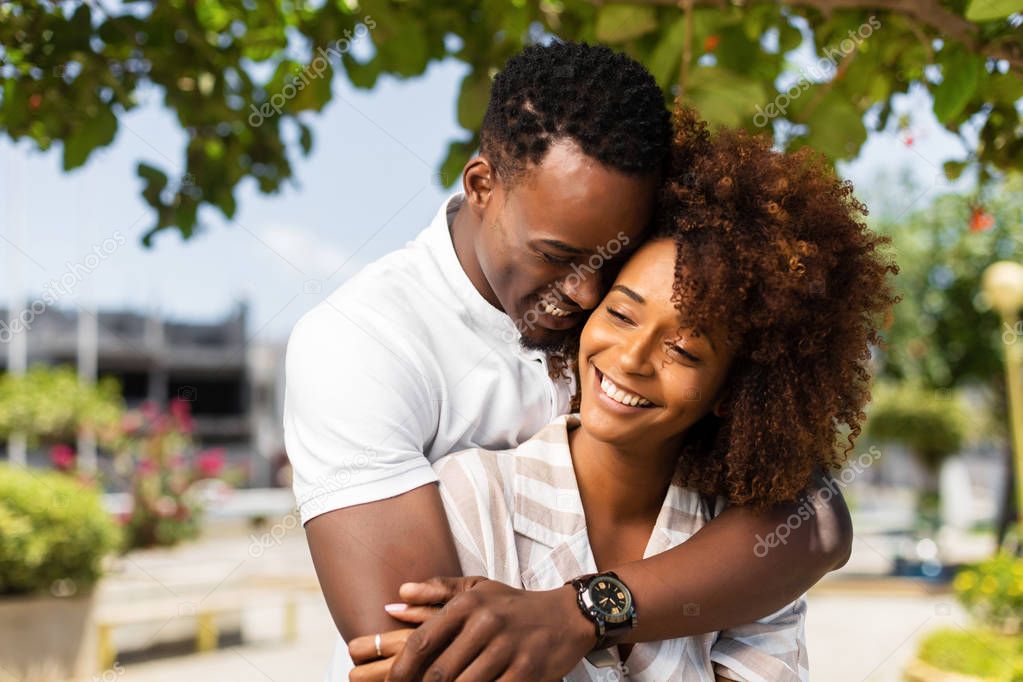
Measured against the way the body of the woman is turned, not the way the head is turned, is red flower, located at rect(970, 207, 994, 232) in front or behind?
behind

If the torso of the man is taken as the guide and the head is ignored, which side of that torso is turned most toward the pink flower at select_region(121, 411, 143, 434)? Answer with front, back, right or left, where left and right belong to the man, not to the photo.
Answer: back

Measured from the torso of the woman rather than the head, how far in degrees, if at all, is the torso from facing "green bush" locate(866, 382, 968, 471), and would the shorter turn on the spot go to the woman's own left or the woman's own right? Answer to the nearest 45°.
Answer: approximately 180°

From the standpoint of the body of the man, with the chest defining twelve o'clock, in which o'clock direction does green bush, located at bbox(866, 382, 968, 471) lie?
The green bush is roughly at 8 o'clock from the man.

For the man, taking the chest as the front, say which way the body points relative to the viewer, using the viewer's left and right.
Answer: facing the viewer and to the right of the viewer

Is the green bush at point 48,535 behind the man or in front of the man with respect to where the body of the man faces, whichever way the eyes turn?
behind

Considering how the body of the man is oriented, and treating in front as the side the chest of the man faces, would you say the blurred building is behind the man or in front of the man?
behind

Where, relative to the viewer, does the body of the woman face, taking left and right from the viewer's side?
facing the viewer

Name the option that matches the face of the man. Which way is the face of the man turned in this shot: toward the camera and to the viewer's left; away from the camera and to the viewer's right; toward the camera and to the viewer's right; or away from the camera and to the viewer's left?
toward the camera and to the viewer's right

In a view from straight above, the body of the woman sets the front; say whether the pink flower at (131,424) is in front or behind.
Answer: behind

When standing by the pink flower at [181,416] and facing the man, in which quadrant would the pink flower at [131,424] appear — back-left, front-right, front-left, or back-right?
back-right

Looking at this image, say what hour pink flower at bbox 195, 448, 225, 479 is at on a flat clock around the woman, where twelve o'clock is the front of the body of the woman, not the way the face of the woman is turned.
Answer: The pink flower is roughly at 5 o'clock from the woman.
